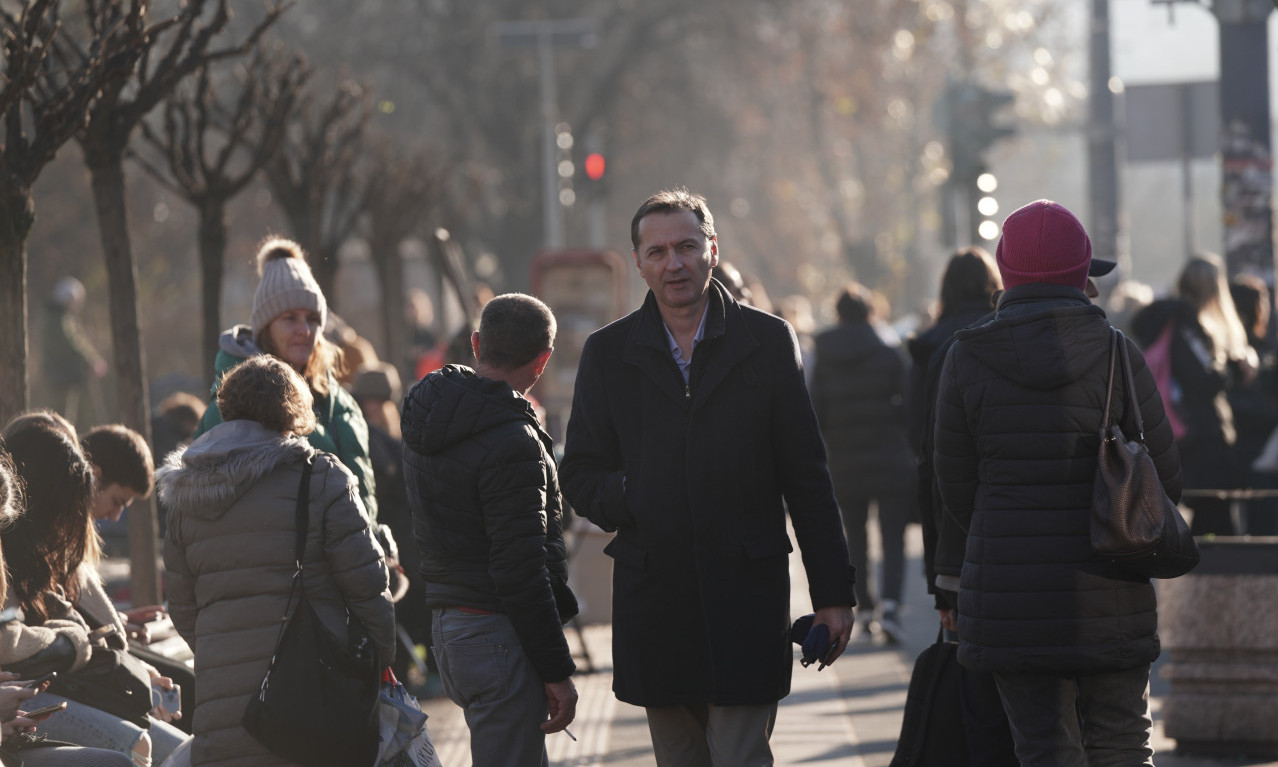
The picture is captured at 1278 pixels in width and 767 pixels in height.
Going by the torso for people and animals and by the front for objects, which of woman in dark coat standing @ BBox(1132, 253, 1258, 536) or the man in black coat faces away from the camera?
the woman in dark coat standing

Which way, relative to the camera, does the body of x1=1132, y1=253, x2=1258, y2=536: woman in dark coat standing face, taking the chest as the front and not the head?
away from the camera

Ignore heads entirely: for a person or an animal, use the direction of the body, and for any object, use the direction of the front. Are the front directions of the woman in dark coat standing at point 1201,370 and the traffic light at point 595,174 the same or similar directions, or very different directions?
very different directions

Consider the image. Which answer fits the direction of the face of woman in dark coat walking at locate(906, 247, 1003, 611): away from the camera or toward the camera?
away from the camera

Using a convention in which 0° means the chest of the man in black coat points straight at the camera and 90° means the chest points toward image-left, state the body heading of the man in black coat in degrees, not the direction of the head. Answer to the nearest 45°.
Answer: approximately 0°

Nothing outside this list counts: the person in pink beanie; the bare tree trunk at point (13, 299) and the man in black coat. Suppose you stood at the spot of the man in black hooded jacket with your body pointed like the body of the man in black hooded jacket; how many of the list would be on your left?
1
